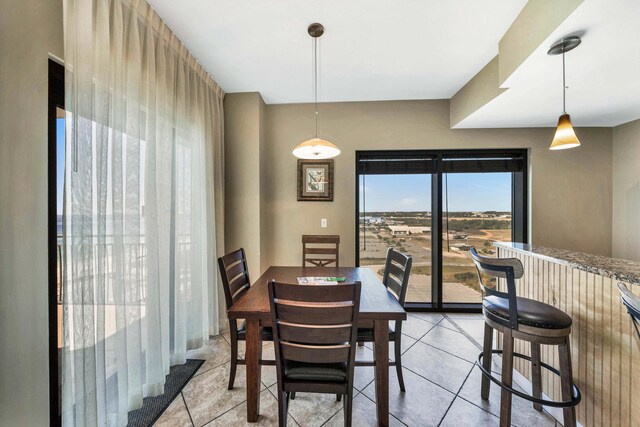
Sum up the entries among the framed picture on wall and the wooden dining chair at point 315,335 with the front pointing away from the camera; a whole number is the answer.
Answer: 1

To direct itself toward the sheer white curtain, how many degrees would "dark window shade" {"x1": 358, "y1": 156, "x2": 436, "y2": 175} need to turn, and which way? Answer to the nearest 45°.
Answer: approximately 45° to its right

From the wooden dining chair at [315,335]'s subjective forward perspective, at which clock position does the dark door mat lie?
The dark door mat is roughly at 10 o'clock from the wooden dining chair.

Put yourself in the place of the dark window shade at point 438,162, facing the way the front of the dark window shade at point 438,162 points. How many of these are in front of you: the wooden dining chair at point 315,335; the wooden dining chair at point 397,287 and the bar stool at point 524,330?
3

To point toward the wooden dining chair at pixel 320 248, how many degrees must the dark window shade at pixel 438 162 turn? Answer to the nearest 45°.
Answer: approximately 45° to its right

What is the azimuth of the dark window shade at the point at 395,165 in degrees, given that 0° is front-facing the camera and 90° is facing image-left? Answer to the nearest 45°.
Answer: approximately 0°

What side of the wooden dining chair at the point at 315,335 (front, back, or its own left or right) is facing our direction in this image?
back

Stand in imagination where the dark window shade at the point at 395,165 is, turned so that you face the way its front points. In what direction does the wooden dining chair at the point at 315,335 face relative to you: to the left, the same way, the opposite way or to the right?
the opposite way

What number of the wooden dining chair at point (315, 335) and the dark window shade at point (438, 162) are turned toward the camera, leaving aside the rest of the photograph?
1
